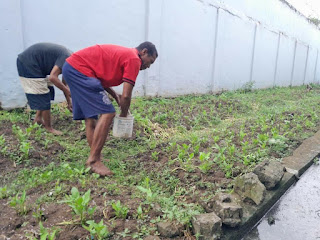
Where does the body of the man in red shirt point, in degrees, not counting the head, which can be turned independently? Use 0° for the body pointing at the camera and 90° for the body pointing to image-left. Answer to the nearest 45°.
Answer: approximately 270°

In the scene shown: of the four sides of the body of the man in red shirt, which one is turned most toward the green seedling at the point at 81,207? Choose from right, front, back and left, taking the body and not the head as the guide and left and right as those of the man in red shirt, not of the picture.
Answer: right

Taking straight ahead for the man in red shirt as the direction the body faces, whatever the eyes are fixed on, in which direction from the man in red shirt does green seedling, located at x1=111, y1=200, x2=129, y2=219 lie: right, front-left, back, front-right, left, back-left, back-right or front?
right

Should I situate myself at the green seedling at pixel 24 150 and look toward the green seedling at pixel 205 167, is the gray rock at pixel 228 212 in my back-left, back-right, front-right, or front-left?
front-right

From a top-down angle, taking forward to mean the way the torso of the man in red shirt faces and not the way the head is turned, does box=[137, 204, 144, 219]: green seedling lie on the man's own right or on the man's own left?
on the man's own right

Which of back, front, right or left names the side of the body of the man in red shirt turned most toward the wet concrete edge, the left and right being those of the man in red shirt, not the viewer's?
front

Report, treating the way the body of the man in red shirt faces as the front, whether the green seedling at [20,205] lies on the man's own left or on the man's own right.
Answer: on the man's own right

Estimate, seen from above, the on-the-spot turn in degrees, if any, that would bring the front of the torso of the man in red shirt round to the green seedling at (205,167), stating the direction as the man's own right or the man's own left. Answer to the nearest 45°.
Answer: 0° — they already face it

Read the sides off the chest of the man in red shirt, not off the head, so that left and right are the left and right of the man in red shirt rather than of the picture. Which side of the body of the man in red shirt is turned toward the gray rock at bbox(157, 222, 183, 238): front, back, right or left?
right

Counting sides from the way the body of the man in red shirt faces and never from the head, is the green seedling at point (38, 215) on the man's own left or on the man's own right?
on the man's own right

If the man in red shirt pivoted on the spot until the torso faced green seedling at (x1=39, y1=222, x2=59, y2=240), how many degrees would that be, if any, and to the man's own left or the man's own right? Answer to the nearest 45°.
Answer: approximately 90° to the man's own right

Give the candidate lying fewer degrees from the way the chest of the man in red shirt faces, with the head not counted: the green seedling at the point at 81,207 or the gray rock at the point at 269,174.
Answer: the gray rock

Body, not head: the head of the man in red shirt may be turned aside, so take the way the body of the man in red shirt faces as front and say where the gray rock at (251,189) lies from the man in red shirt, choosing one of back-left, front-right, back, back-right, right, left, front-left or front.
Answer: front-right
